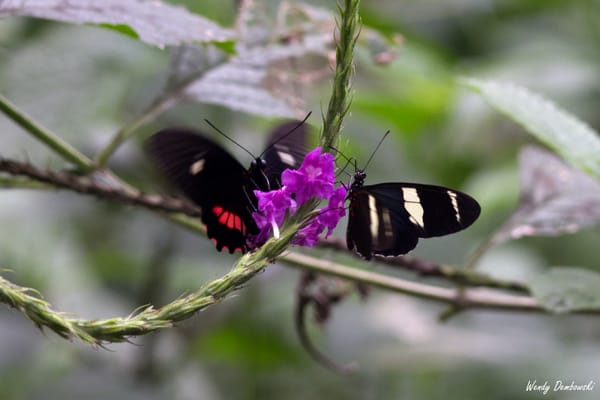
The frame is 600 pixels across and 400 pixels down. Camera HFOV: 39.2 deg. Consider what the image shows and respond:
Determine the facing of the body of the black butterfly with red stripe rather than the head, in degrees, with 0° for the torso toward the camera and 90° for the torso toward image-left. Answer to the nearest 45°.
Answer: approximately 315°

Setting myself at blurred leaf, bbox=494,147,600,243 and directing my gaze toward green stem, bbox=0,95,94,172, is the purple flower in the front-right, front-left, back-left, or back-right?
front-left

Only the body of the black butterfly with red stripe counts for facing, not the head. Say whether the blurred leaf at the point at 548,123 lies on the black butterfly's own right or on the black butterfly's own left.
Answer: on the black butterfly's own left

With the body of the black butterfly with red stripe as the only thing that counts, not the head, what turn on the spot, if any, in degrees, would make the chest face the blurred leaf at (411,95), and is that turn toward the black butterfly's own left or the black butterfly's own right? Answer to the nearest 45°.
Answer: approximately 90° to the black butterfly's own left
